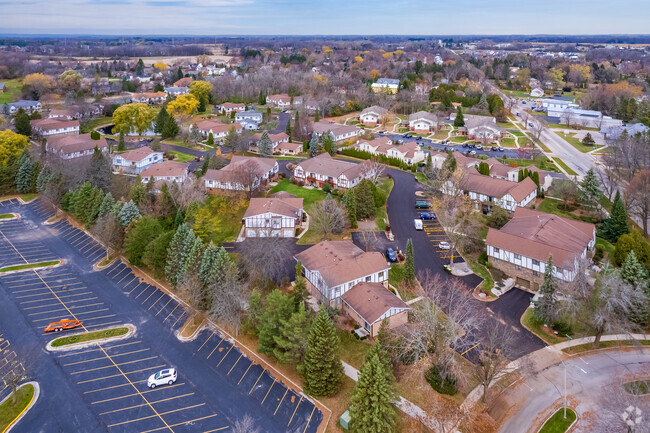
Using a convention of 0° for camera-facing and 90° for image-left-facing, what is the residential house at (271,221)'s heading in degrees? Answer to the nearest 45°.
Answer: approximately 0°

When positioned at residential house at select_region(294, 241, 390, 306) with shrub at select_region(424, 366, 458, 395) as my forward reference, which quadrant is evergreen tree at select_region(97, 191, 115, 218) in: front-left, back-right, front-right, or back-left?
back-right

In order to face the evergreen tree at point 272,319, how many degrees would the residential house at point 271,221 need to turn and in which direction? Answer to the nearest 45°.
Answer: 0° — it already faces it

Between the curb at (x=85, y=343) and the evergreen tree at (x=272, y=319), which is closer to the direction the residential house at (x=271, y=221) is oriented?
the evergreen tree

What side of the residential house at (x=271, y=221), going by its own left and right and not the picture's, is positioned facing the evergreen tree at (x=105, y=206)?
right
